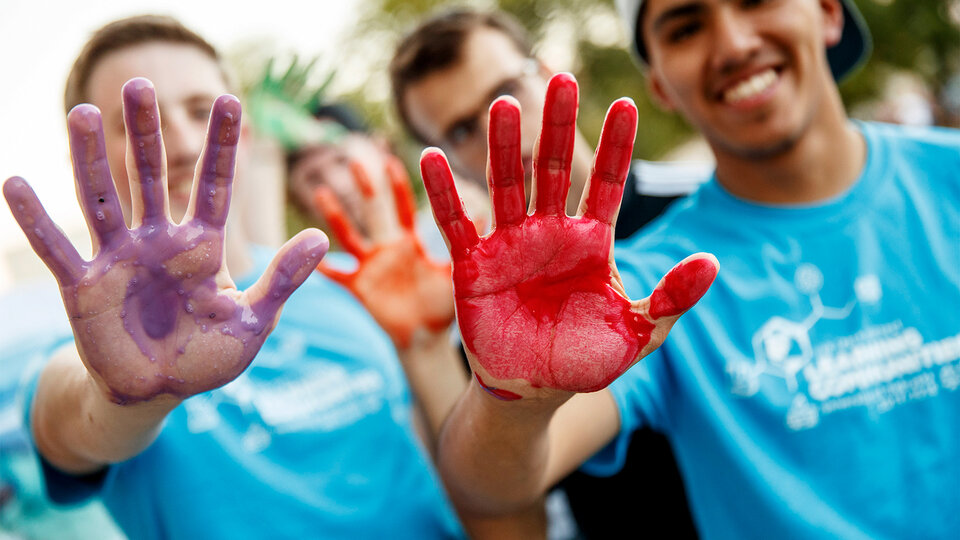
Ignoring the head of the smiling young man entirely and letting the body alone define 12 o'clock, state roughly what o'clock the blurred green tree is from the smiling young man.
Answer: The blurred green tree is roughly at 6 o'clock from the smiling young man.

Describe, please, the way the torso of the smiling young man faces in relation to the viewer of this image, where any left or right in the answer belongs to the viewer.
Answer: facing the viewer

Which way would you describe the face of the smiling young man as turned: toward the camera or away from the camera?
toward the camera
